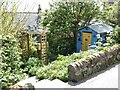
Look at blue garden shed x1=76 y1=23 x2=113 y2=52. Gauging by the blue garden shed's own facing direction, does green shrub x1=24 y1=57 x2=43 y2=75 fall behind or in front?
in front

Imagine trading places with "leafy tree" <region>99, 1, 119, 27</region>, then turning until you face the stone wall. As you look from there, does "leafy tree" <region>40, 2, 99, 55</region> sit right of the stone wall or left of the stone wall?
right

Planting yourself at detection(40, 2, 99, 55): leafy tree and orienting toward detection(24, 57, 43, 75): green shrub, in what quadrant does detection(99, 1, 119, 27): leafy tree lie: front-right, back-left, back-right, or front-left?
back-left

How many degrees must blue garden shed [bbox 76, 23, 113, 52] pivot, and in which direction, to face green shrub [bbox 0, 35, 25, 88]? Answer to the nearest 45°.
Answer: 0° — it already faces it

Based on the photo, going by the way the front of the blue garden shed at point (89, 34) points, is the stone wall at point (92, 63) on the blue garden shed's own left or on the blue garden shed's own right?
on the blue garden shed's own left

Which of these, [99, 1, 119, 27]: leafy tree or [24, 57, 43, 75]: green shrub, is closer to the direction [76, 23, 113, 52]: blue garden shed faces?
the green shrub

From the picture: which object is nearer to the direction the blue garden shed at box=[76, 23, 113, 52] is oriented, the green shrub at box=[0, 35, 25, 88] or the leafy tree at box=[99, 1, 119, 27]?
the green shrub

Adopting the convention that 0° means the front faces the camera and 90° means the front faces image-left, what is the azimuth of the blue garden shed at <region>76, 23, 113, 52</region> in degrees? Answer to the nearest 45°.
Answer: approximately 45°

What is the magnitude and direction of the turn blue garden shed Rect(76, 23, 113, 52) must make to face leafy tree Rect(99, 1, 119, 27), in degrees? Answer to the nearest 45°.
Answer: approximately 180°
